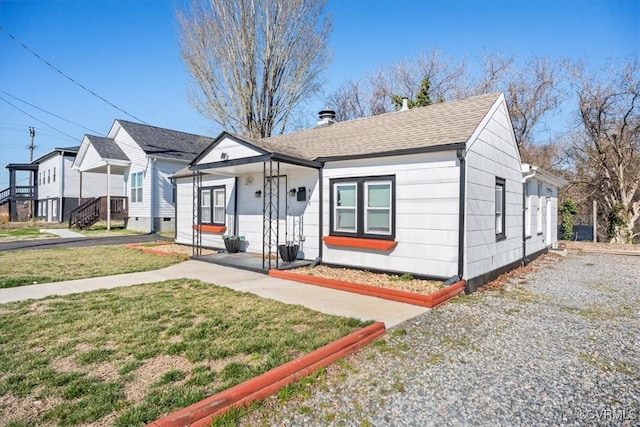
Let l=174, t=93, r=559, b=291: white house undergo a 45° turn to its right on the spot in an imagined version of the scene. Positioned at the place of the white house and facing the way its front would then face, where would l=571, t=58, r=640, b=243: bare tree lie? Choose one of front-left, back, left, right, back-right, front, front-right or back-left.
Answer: back-right

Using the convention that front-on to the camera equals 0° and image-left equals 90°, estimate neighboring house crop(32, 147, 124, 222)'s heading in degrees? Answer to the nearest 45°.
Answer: approximately 45°

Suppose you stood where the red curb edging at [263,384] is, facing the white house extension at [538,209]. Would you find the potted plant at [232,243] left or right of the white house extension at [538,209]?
left

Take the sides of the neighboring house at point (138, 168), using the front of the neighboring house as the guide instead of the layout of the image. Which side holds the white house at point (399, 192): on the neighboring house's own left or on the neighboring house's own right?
on the neighboring house's own left

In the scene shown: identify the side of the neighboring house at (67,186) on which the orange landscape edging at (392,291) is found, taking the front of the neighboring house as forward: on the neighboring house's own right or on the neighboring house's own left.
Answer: on the neighboring house's own left
